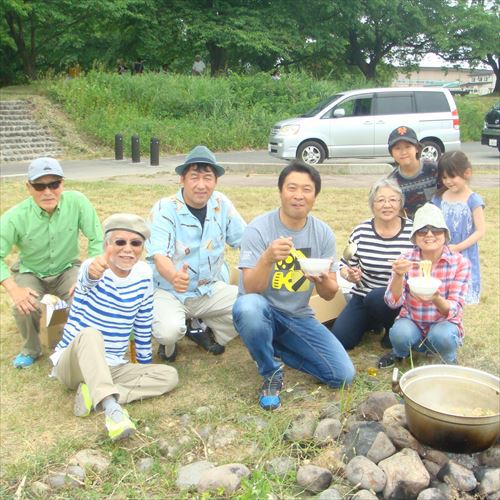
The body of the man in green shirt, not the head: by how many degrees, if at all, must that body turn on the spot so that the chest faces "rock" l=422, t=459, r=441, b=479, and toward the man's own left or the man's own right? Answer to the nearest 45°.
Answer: approximately 45° to the man's own left

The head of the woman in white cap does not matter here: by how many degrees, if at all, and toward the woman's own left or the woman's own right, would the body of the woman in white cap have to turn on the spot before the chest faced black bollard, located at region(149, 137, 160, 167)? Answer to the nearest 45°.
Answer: approximately 135° to the woman's own right

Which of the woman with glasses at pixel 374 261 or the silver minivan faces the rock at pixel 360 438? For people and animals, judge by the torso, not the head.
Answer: the woman with glasses

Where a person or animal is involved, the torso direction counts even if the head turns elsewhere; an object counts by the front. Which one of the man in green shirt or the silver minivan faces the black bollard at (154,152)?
the silver minivan

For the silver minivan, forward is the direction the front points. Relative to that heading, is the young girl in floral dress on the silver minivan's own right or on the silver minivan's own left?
on the silver minivan's own left

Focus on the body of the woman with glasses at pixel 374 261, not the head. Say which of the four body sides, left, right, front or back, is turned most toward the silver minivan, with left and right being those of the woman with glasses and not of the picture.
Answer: back

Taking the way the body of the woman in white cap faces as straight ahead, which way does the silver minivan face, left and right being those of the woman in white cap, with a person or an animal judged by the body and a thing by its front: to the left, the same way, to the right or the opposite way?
to the right

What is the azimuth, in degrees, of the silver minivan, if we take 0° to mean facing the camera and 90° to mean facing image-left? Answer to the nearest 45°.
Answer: approximately 90°

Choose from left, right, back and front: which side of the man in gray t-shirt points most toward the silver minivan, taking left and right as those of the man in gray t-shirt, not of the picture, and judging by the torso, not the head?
back

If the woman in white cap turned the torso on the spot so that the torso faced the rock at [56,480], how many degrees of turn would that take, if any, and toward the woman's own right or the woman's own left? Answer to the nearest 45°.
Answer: approximately 45° to the woman's own right

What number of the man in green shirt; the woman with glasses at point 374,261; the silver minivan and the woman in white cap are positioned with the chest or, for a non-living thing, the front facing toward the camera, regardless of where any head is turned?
3

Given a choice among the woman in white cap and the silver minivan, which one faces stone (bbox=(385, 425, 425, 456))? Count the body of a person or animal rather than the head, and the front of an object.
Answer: the woman in white cap

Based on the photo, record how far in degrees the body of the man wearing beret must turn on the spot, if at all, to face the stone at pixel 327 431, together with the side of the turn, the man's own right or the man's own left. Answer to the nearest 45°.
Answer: approximately 45° to the man's own left

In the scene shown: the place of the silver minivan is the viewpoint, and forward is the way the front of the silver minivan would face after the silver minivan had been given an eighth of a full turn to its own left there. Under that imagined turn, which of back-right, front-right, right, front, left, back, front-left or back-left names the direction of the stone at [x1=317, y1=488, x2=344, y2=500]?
front-left
